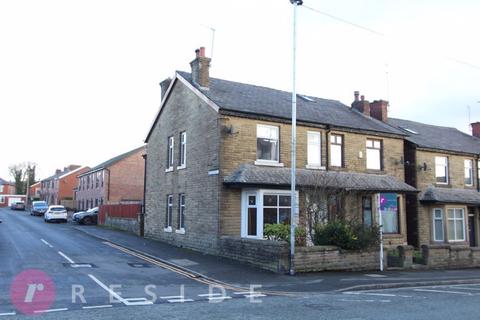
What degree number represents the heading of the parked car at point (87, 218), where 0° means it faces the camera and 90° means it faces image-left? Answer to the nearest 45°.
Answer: approximately 45°

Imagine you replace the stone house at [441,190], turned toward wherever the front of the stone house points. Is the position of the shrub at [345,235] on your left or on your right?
on your right

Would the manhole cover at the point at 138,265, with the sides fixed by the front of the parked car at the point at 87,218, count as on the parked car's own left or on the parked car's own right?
on the parked car's own left

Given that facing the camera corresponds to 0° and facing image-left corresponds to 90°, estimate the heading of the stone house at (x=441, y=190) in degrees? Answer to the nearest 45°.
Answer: approximately 315°

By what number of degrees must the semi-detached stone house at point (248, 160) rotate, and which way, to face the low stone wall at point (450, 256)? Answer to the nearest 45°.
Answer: approximately 45° to its left

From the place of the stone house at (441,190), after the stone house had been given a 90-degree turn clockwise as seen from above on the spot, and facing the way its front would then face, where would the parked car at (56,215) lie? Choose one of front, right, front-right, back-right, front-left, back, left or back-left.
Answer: front-right

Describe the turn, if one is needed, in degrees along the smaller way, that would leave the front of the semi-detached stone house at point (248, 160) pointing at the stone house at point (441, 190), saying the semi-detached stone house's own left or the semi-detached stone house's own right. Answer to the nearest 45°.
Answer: approximately 90° to the semi-detached stone house's own left

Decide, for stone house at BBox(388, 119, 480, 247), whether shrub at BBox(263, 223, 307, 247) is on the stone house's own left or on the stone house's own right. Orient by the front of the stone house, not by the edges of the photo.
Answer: on the stone house's own right

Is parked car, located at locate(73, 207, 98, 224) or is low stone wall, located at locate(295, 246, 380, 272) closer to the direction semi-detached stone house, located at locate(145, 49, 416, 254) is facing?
the low stone wall
